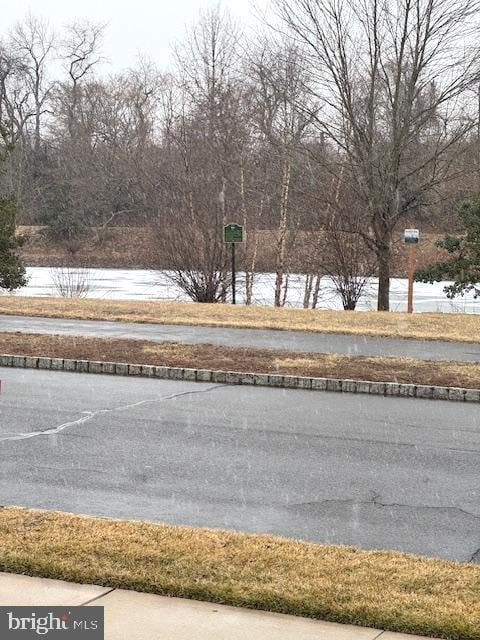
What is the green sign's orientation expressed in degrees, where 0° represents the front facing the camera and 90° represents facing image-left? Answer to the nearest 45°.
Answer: approximately 0°

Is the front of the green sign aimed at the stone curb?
yes
